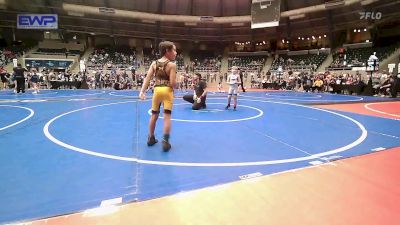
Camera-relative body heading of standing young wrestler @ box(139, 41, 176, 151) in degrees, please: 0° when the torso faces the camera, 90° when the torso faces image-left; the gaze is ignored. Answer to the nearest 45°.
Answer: approximately 225°
